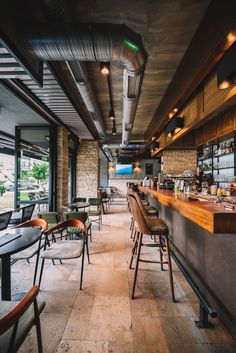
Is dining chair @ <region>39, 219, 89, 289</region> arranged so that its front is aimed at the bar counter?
no

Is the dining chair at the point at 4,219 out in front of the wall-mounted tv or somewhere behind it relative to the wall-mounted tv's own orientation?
in front

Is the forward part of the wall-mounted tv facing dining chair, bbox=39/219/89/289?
yes

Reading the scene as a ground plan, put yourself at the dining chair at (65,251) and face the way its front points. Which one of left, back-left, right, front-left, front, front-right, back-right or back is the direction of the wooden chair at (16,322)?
front-left

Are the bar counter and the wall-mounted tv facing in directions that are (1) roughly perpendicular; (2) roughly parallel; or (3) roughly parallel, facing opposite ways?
roughly perpendicular

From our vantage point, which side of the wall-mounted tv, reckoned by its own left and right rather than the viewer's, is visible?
front

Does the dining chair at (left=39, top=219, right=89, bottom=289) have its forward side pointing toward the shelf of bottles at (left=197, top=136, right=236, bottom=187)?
no

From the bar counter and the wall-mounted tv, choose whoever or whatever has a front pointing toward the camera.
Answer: the wall-mounted tv

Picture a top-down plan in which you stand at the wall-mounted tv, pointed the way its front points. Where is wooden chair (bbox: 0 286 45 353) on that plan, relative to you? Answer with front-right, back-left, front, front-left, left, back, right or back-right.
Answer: front

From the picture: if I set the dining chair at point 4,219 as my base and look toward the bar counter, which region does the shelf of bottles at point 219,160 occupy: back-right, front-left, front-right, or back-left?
front-left

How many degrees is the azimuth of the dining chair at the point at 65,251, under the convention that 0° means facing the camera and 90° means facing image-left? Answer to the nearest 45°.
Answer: approximately 45°

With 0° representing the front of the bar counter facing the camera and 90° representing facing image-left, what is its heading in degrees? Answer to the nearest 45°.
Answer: approximately 90°

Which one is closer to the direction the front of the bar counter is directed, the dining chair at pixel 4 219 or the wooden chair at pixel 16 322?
the dining chair

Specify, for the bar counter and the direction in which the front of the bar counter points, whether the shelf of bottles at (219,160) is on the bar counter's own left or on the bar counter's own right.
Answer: on the bar counter's own right

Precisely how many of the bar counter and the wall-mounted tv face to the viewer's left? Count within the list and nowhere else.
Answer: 1
